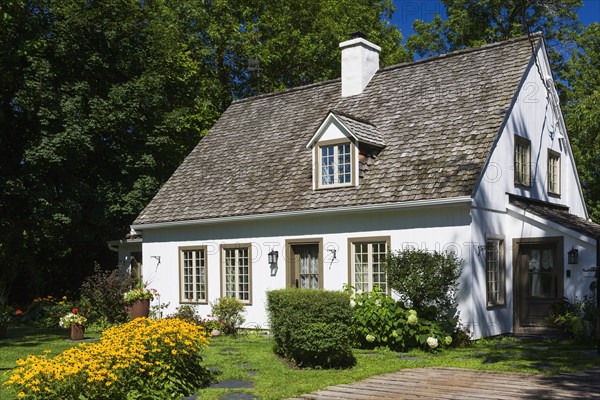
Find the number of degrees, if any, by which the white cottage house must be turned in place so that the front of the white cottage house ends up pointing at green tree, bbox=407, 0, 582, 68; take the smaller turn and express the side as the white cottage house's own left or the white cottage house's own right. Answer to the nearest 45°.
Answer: approximately 135° to the white cottage house's own right

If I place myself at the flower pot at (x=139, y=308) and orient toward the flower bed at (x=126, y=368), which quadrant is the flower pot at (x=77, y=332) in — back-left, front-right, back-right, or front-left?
front-right

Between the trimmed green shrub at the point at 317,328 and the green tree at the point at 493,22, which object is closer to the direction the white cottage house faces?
the trimmed green shrub

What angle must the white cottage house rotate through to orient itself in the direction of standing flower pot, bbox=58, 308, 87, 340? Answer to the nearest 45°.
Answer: approximately 45° to its right

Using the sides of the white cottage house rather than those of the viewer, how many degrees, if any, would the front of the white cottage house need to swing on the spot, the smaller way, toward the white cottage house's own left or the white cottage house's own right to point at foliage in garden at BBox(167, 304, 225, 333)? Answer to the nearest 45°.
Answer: approximately 45° to the white cottage house's own right

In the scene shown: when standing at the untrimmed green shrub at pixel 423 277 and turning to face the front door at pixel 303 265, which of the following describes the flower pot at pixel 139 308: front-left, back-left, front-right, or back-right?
front-left

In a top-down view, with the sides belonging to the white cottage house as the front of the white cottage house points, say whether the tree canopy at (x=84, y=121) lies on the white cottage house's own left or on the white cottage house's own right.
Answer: on the white cottage house's own right

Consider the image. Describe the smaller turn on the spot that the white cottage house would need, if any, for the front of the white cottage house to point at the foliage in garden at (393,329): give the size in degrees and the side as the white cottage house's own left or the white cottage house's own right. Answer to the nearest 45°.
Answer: approximately 45° to the white cottage house's own left

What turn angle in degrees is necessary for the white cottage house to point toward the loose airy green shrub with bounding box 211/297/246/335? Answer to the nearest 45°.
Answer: approximately 45° to its right

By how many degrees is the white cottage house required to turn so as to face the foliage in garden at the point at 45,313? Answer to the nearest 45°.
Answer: approximately 90° to its right

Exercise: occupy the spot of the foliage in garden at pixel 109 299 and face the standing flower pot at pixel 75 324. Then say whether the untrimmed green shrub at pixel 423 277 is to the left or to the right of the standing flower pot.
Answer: left

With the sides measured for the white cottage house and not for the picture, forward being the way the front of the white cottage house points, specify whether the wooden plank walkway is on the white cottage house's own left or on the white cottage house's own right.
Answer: on the white cottage house's own left
